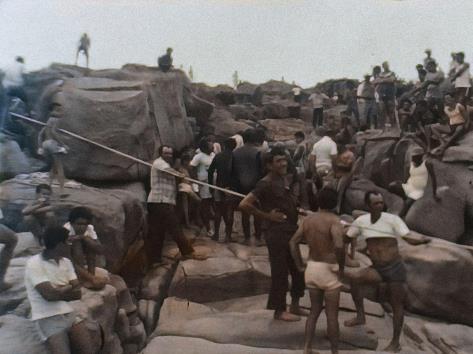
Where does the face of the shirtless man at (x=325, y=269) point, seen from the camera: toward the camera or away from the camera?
away from the camera

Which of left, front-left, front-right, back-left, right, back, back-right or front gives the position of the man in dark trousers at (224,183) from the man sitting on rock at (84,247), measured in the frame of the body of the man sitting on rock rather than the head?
left

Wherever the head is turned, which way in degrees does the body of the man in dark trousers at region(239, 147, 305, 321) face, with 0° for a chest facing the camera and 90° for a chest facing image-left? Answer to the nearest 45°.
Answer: approximately 315°
